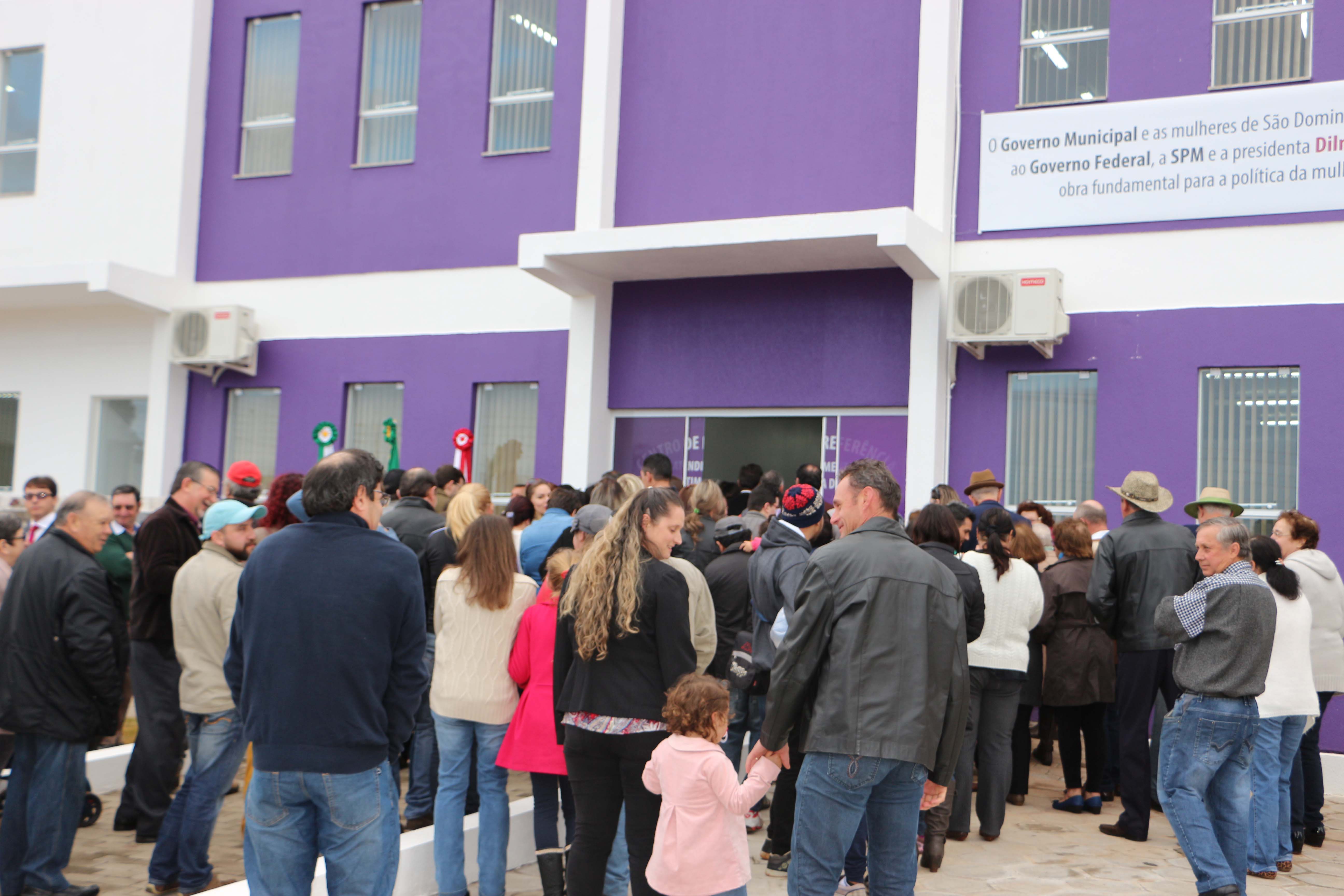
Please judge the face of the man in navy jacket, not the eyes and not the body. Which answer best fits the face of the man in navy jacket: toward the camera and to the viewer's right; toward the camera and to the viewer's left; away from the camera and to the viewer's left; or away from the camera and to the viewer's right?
away from the camera and to the viewer's right

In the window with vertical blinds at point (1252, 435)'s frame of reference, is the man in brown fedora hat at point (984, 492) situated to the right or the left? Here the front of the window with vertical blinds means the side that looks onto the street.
on its right

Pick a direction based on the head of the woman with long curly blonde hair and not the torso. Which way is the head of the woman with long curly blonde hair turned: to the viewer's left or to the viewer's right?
to the viewer's right

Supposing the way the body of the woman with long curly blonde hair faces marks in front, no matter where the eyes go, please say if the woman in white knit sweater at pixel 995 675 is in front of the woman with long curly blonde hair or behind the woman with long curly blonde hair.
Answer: in front

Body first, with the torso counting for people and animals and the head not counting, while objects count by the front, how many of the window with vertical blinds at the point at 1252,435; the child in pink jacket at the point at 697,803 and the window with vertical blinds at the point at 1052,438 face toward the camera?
2

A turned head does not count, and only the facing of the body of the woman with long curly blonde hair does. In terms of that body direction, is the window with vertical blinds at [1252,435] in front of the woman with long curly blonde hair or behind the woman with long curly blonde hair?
in front

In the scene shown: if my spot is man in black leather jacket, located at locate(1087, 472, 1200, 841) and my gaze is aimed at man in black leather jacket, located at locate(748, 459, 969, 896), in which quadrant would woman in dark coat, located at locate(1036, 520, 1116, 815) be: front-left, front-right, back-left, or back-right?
back-right

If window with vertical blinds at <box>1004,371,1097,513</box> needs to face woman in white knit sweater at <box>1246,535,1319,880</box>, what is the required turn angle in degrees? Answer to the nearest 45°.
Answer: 0° — it already faces them

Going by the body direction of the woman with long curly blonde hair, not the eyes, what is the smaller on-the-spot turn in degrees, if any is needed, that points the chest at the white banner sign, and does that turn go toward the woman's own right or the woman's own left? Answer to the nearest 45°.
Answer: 0° — they already face it

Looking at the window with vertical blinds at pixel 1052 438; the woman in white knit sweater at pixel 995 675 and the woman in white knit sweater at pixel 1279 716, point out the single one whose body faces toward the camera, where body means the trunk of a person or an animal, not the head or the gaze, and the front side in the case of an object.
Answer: the window with vertical blinds

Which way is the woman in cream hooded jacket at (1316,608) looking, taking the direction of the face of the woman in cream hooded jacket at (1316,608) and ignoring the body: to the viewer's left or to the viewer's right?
to the viewer's left

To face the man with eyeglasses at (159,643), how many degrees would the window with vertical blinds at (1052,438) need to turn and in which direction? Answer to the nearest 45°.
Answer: approximately 45° to its right

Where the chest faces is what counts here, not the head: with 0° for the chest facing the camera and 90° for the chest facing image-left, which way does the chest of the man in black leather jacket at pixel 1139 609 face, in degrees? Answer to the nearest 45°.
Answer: approximately 135°

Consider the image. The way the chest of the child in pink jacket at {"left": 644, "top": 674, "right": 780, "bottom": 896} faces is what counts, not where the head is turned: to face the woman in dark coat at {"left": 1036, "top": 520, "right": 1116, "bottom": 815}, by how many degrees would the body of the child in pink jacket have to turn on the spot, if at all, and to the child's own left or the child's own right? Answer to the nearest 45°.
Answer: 0° — they already face them

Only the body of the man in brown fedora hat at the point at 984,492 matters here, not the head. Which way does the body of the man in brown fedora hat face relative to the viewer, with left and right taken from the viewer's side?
facing away from the viewer

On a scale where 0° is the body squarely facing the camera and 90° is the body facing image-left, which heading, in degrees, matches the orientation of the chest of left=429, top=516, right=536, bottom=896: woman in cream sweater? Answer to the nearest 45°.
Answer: approximately 180°

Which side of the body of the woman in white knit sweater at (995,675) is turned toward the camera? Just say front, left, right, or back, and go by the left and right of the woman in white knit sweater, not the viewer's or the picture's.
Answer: back

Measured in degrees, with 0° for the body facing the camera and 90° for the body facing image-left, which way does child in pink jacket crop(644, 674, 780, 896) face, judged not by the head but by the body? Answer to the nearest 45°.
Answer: approximately 225°
